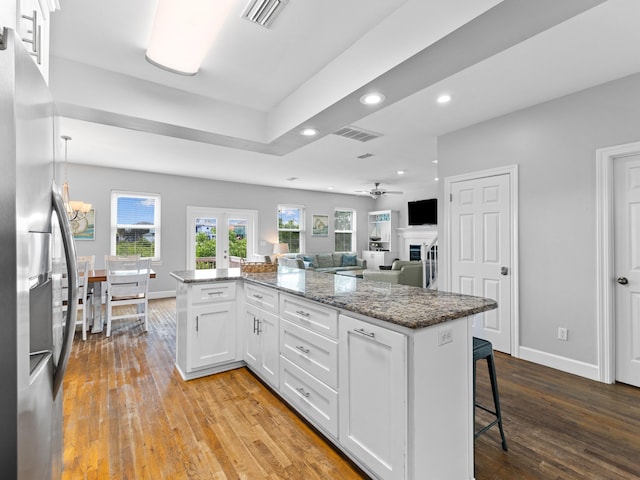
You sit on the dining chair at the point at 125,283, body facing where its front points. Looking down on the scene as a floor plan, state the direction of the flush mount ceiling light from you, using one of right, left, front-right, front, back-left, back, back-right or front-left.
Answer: back

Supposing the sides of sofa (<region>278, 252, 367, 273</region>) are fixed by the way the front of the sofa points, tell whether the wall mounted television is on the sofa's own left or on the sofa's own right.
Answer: on the sofa's own left

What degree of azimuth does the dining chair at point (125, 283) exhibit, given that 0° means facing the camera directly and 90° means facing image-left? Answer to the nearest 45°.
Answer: approximately 180°

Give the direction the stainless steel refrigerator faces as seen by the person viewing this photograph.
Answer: facing to the right of the viewer

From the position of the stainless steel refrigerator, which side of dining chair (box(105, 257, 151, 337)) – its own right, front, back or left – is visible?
back

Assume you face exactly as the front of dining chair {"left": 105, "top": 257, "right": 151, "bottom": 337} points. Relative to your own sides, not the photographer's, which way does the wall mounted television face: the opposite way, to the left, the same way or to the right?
to the left

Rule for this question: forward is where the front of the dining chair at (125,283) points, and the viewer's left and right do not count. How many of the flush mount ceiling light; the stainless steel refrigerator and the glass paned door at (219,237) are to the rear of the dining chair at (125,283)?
2

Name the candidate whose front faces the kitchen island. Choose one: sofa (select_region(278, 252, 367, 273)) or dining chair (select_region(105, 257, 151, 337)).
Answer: the sofa

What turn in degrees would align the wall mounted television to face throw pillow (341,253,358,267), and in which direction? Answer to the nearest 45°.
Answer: approximately 45° to its right

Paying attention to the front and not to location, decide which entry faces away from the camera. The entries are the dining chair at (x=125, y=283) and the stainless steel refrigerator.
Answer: the dining chair
